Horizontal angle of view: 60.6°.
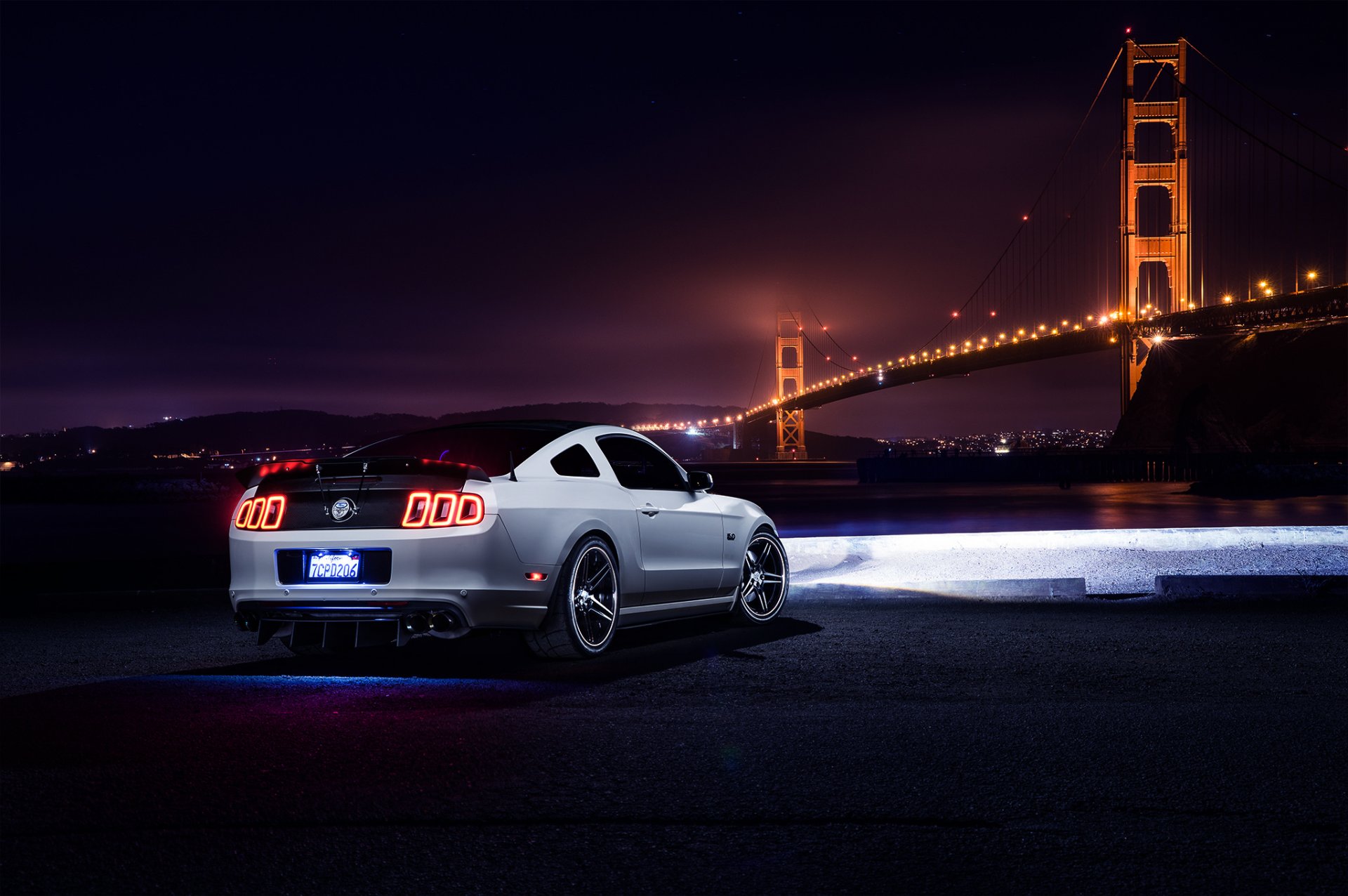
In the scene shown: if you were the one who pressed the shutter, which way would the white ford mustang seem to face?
facing away from the viewer and to the right of the viewer
